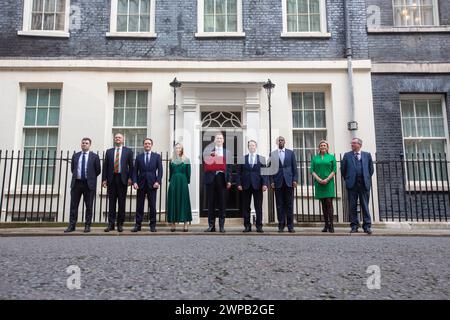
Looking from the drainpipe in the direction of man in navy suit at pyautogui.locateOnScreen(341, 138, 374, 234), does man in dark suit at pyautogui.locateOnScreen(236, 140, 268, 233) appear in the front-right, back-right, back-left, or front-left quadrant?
front-right

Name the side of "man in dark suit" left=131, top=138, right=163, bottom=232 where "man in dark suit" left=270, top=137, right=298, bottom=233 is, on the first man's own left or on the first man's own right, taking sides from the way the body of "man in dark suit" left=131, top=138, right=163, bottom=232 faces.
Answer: on the first man's own left

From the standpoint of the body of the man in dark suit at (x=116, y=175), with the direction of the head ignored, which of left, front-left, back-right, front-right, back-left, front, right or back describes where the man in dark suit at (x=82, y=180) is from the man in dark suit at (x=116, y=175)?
right

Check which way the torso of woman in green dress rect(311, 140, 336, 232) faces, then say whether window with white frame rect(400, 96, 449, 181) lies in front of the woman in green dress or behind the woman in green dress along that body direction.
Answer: behind

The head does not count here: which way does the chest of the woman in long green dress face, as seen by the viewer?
toward the camera

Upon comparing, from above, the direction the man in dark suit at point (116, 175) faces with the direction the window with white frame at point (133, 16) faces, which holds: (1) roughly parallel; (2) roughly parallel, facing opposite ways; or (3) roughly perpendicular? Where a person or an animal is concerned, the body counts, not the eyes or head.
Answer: roughly parallel

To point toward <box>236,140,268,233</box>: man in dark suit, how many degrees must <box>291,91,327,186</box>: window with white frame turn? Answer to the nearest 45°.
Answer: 0° — it already faces them

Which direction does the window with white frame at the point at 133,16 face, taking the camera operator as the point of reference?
facing the viewer

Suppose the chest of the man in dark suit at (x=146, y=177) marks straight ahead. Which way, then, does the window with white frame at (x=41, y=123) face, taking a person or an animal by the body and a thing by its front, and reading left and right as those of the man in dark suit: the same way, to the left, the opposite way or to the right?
the same way

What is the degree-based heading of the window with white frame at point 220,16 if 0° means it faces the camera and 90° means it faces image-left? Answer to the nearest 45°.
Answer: approximately 0°

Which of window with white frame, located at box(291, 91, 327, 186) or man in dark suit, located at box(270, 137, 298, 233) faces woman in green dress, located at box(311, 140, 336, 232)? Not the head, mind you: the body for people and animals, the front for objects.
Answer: the window with white frame

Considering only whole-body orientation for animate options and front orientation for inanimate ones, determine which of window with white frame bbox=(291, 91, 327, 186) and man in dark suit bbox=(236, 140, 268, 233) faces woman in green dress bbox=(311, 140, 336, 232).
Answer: the window with white frame

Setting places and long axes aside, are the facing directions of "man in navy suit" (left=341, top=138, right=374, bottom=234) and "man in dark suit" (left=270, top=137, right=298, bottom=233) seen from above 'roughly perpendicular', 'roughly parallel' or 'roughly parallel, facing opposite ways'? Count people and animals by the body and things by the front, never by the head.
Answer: roughly parallel

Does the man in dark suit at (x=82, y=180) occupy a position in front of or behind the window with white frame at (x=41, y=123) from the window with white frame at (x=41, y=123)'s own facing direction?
in front

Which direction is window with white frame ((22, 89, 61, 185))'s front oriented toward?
toward the camera

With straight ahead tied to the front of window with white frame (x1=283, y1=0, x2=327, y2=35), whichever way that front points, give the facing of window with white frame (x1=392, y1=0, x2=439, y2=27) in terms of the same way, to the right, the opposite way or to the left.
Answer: the same way
